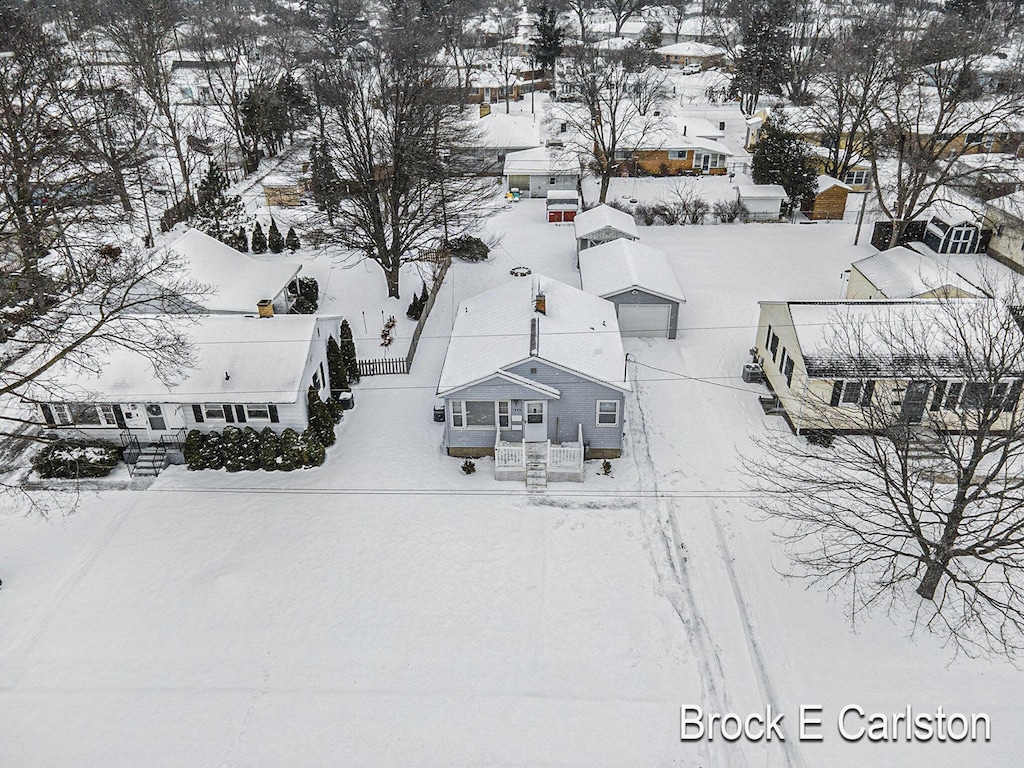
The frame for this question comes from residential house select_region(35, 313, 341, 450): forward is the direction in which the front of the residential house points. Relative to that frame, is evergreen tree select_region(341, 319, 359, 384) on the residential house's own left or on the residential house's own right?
on the residential house's own left

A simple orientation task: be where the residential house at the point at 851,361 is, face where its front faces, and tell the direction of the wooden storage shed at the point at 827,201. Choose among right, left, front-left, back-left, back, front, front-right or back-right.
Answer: back

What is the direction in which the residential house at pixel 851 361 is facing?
toward the camera

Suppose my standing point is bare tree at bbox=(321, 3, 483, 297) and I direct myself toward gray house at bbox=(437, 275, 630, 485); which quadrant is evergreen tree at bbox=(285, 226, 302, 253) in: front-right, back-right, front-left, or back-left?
back-right

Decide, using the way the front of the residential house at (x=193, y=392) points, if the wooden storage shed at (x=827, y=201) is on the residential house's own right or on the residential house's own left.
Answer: on the residential house's own left

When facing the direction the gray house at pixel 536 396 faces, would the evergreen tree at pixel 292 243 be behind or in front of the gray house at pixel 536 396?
behind

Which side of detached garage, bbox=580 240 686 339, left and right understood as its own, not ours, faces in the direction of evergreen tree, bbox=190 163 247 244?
right

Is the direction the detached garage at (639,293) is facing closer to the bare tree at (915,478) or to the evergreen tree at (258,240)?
the bare tree

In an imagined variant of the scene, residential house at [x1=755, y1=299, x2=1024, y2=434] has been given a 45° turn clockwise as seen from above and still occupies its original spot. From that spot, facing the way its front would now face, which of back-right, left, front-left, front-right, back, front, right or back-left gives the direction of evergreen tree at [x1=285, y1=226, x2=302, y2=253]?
front-right

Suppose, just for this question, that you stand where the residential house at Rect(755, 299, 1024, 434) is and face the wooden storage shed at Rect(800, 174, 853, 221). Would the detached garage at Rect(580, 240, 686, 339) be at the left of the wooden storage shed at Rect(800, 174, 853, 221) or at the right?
left

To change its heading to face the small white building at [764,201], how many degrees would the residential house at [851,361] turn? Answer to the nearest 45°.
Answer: approximately 180°

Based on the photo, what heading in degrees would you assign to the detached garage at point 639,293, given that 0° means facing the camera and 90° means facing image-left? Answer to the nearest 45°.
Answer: approximately 0°

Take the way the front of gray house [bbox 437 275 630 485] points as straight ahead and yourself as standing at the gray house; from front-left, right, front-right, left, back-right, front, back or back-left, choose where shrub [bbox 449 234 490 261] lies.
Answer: back

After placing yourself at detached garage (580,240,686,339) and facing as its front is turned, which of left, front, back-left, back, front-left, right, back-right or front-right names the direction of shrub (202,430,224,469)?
front-right

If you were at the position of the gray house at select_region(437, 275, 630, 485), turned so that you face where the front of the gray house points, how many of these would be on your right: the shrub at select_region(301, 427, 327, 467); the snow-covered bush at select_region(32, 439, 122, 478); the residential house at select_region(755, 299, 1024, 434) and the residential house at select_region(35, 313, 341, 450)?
3
